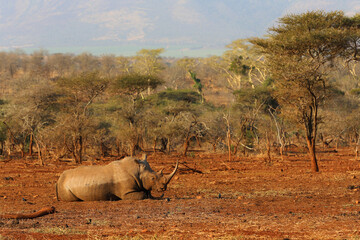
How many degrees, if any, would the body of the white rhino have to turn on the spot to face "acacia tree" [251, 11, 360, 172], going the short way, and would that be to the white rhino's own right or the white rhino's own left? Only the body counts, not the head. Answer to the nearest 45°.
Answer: approximately 45° to the white rhino's own left

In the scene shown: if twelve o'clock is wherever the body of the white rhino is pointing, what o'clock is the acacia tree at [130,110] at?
The acacia tree is roughly at 9 o'clock from the white rhino.

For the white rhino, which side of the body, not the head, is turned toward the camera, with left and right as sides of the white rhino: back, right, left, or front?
right
